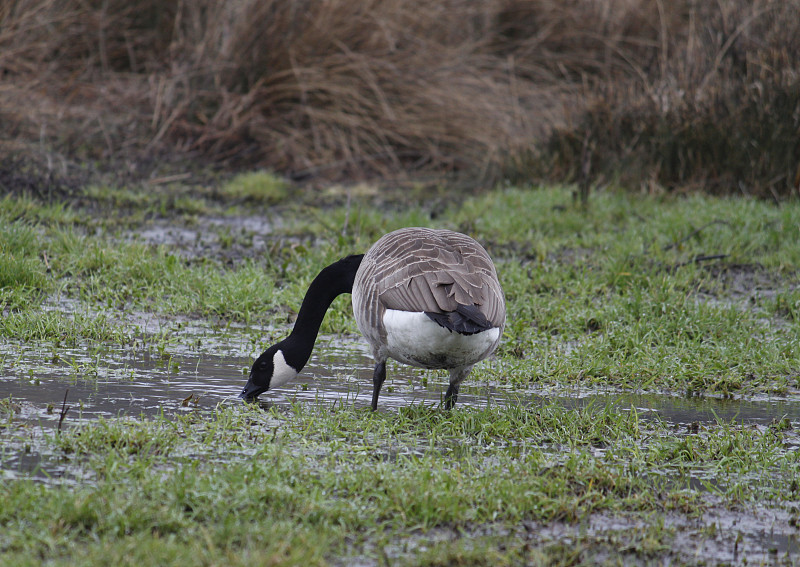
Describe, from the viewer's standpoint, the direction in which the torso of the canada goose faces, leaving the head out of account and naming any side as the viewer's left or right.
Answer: facing away from the viewer and to the left of the viewer
